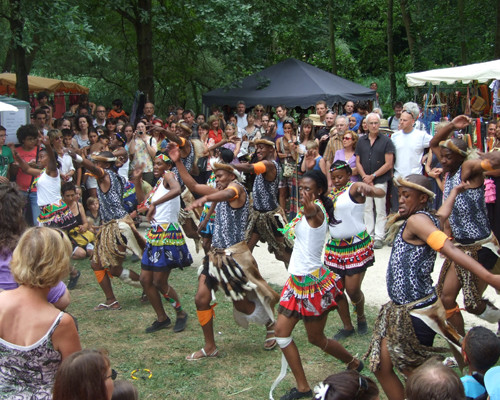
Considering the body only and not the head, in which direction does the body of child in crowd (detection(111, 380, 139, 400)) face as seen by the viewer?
away from the camera

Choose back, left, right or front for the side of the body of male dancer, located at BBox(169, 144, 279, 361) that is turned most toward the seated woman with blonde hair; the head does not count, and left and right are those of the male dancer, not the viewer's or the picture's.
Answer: front

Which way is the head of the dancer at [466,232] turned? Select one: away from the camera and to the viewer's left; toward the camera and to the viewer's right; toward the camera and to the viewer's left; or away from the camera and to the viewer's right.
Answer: toward the camera and to the viewer's left

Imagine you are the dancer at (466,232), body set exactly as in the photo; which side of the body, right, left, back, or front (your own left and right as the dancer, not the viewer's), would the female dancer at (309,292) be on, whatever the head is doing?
front

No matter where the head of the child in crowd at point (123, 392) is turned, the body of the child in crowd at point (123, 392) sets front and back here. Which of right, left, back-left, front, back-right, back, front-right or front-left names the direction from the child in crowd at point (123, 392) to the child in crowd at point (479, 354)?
right

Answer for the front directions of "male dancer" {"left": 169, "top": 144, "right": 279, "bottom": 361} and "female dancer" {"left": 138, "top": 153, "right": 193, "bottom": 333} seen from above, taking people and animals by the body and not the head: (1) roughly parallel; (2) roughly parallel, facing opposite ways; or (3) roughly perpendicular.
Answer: roughly parallel

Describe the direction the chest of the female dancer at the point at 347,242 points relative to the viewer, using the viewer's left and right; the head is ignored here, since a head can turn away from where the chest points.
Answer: facing the viewer and to the left of the viewer

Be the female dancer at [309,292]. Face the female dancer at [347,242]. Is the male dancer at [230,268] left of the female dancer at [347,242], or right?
left

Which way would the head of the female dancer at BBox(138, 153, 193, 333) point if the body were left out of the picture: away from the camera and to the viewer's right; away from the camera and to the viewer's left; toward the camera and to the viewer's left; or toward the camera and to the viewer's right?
toward the camera and to the viewer's left

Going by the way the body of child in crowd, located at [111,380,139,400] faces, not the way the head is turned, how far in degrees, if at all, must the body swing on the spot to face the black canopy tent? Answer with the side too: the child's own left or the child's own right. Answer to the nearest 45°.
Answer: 0° — they already face it
